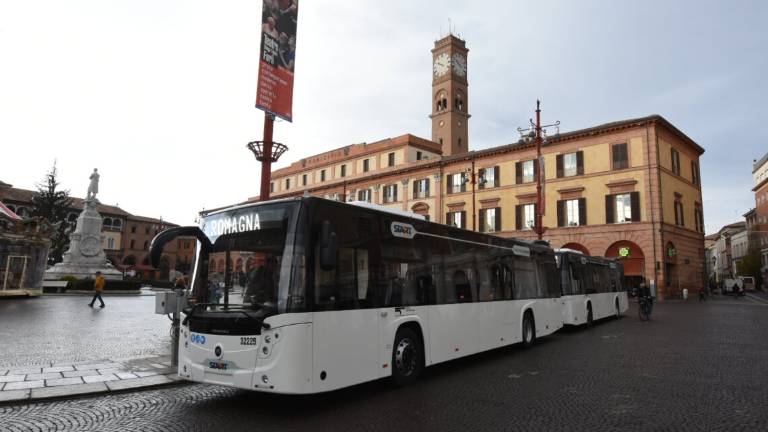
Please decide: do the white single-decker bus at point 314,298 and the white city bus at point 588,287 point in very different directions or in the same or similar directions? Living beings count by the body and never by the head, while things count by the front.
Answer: same or similar directions

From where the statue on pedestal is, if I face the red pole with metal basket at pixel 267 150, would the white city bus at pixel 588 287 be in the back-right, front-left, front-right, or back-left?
front-left

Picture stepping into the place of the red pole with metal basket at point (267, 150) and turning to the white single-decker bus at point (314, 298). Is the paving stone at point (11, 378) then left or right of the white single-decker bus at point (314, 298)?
right

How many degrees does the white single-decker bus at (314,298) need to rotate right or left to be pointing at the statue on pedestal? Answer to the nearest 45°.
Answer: approximately 90° to its right

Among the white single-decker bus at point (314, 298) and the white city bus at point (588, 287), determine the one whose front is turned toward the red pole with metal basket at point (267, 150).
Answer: the white city bus at point (588, 287)

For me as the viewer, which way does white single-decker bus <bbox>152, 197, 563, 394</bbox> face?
facing the viewer and to the left of the viewer

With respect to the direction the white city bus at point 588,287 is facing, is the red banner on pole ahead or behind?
ahead

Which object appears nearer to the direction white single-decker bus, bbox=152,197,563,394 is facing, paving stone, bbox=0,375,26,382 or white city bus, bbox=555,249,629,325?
the paving stone

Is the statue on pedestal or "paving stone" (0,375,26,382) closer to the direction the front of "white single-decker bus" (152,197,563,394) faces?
the paving stone

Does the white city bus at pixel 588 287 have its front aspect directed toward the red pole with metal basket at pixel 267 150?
yes

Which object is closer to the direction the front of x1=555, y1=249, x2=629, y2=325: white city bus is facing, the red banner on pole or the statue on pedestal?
the red banner on pole
